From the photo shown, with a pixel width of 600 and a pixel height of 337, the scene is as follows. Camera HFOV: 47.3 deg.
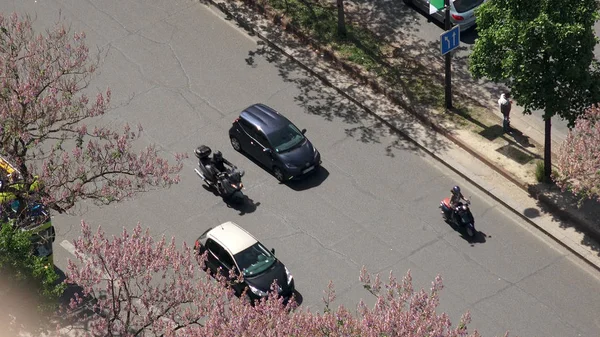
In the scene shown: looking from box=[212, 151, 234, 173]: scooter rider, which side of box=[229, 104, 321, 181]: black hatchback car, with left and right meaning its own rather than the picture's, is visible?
right

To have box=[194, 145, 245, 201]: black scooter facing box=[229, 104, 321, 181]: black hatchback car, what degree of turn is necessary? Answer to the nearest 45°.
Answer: approximately 90° to its left

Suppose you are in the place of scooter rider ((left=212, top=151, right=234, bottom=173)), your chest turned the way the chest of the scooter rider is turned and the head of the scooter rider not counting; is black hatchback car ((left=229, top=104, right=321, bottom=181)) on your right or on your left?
on your left

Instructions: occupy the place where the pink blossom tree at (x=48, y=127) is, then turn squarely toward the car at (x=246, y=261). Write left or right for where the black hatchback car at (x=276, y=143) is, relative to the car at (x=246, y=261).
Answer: left

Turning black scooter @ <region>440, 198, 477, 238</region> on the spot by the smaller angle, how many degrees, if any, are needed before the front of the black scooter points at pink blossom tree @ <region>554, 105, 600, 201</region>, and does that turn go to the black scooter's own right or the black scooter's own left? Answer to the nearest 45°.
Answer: approximately 45° to the black scooter's own left

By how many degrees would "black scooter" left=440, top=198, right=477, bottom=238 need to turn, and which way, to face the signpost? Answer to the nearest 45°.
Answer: approximately 135° to its left

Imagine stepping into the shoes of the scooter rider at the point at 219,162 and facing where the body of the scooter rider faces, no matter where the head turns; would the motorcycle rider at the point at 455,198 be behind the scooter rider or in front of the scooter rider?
in front

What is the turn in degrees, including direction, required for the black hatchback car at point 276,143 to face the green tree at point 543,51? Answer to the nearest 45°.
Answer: approximately 45° to its left

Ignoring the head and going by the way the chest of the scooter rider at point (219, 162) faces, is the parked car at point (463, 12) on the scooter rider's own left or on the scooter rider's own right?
on the scooter rider's own left

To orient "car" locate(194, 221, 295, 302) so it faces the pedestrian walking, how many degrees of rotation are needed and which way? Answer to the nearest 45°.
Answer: approximately 90° to its left

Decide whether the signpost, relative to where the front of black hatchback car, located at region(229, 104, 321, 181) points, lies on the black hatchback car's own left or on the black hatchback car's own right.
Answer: on the black hatchback car's own left
